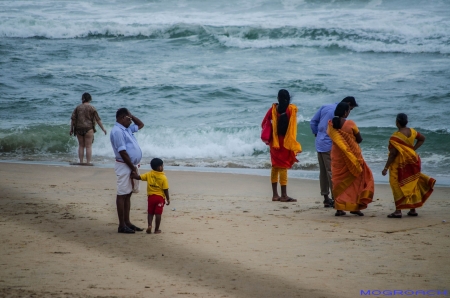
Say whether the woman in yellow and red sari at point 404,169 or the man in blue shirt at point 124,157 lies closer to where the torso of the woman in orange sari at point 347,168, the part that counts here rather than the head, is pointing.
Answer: the woman in yellow and red sari

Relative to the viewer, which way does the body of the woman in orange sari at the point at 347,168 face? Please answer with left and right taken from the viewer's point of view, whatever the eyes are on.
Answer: facing away from the viewer and to the right of the viewer

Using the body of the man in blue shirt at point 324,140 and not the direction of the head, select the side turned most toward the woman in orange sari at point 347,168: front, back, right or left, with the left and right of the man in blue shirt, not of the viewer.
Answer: right

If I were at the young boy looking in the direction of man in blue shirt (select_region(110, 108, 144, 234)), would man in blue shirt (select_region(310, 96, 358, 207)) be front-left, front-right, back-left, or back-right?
back-right
